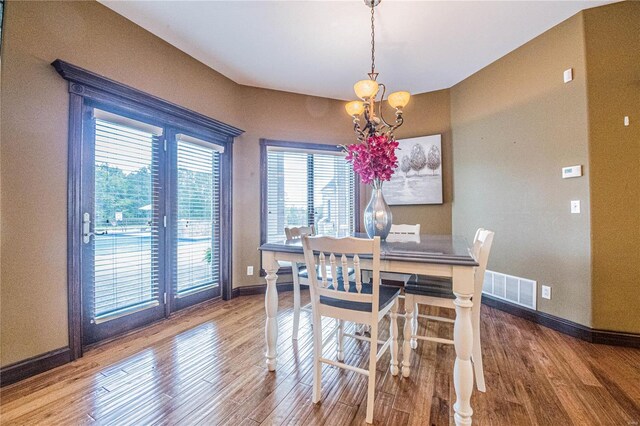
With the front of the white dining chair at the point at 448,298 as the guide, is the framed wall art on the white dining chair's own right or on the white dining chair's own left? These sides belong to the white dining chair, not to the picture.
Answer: on the white dining chair's own right

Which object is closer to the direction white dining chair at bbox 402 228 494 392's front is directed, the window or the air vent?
the window

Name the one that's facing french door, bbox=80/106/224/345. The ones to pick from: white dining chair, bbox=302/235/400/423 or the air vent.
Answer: the air vent

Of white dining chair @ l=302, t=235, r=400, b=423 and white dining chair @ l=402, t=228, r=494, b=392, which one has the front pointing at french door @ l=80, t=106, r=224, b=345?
white dining chair @ l=402, t=228, r=494, b=392

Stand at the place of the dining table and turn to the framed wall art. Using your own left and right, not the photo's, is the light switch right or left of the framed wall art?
right

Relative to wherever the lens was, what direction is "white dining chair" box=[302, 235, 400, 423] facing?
facing away from the viewer and to the right of the viewer

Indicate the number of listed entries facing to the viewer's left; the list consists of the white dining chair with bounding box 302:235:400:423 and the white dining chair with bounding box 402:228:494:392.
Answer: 1

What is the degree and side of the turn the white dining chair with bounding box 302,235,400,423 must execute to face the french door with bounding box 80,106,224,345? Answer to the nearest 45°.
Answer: approximately 90° to its left

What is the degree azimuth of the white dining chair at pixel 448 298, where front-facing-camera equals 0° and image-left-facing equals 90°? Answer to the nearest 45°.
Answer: approximately 90°
